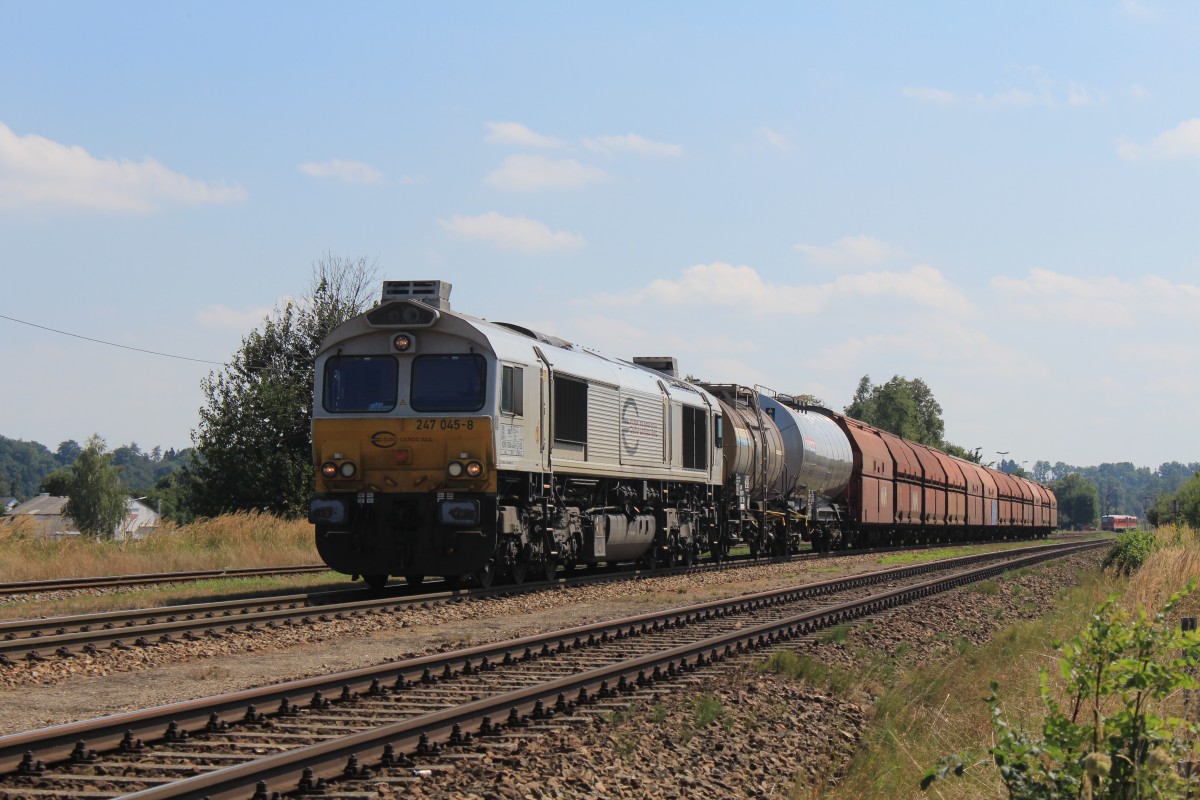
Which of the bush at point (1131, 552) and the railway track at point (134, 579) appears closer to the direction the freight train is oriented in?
the railway track

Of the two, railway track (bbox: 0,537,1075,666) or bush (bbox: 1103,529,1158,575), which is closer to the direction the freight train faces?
the railway track

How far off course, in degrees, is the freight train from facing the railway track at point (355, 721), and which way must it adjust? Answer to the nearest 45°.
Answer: approximately 45° to its left

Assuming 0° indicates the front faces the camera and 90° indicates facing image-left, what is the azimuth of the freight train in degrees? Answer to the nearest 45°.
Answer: approximately 45°

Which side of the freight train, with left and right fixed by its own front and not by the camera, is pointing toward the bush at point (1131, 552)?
back

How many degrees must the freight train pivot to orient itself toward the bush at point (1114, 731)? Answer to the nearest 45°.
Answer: approximately 45° to its left

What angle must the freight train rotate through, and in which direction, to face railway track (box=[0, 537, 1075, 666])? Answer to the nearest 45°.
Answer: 0° — it already faces it

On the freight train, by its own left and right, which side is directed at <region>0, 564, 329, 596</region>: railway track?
front
